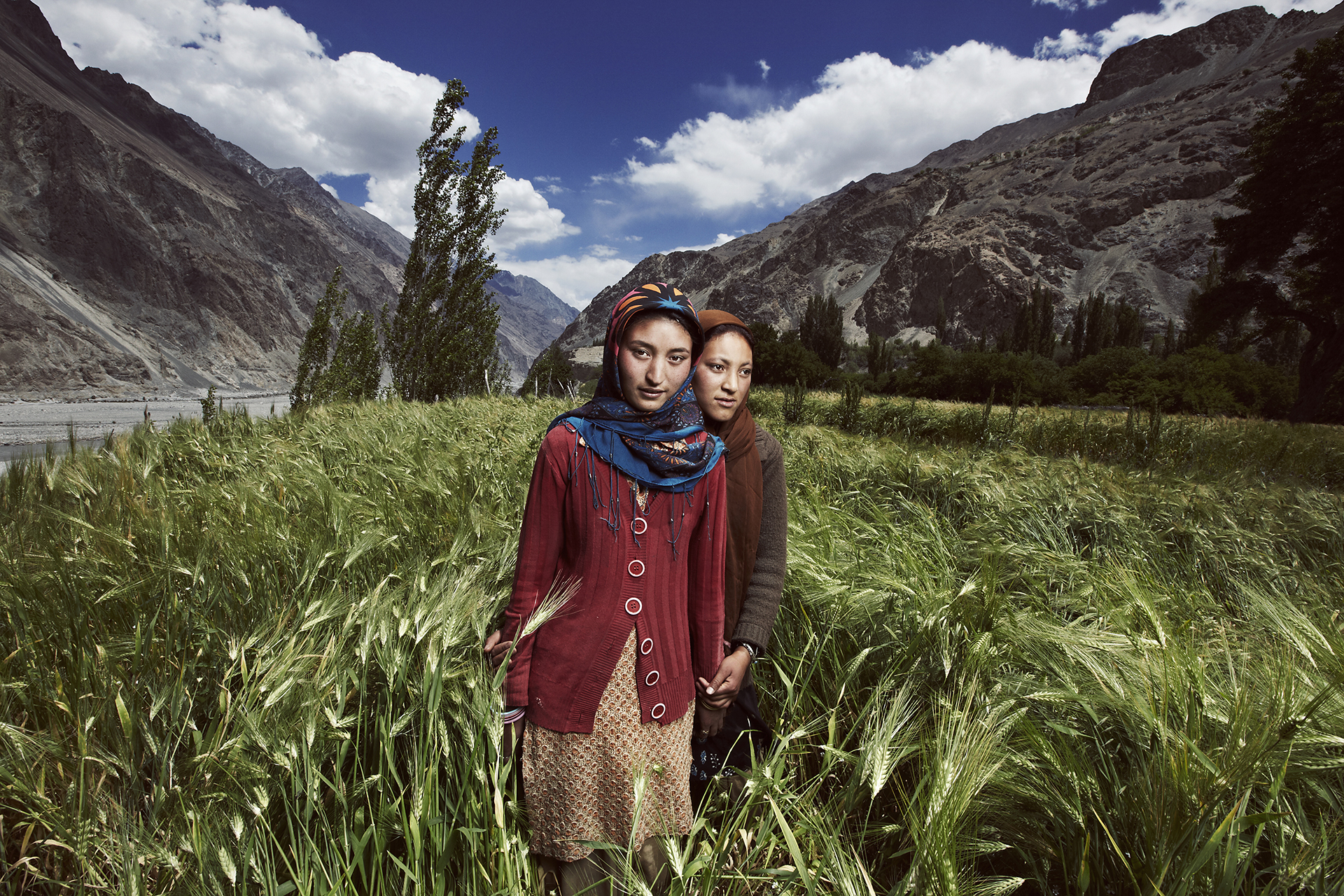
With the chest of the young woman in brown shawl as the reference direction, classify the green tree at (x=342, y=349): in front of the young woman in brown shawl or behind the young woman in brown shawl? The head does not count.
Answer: behind

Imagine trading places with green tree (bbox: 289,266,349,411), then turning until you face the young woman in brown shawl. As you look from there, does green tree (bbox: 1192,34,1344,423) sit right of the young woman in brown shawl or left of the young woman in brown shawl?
left

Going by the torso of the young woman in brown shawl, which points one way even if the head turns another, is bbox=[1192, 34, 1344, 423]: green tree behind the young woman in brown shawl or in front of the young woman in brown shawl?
behind

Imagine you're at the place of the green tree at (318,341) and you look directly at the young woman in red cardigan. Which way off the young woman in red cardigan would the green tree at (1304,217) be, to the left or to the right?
left

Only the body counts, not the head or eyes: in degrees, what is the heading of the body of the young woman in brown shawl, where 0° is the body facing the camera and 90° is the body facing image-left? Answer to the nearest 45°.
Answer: approximately 0°

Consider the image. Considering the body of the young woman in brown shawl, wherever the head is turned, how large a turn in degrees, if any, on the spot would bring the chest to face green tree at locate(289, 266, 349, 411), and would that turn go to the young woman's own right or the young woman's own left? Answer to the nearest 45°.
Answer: approximately 135° to the young woman's own right
